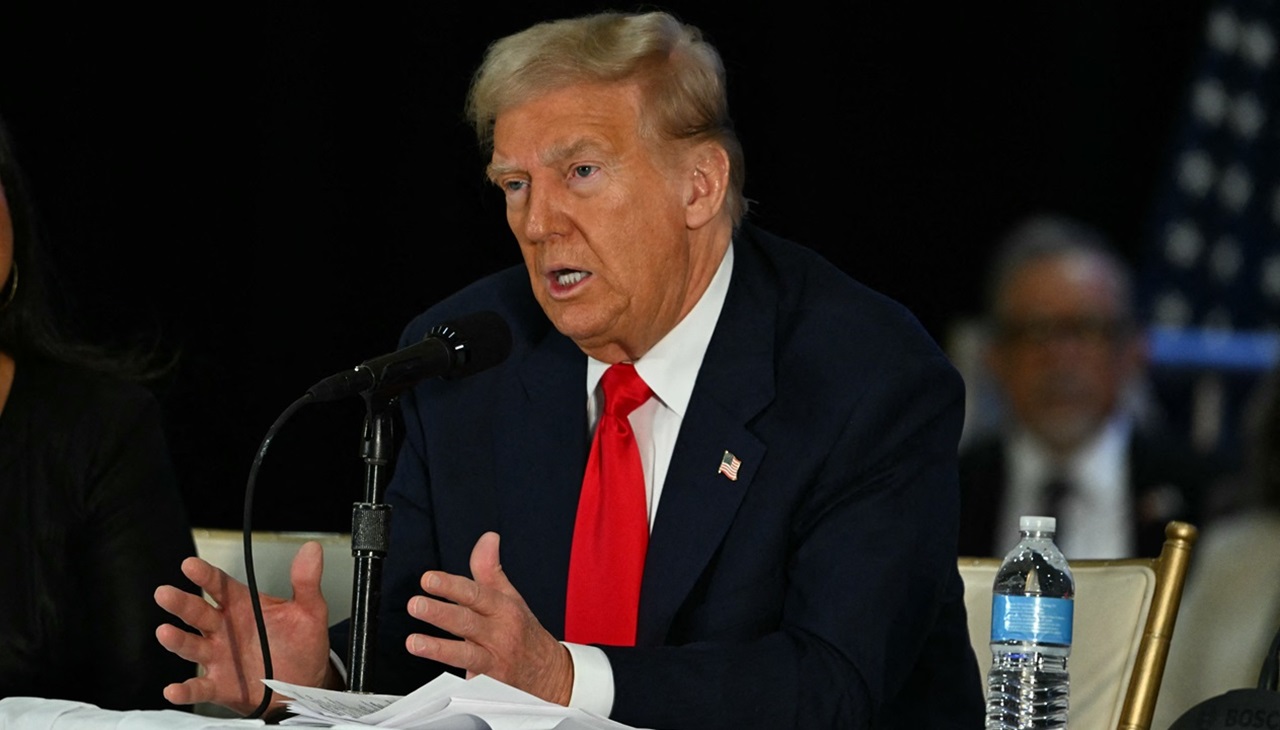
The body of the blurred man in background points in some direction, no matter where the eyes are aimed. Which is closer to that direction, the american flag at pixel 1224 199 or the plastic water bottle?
the plastic water bottle

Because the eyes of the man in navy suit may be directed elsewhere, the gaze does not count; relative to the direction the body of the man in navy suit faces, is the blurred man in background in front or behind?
behind

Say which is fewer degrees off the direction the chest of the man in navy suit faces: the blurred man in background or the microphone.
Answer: the microphone

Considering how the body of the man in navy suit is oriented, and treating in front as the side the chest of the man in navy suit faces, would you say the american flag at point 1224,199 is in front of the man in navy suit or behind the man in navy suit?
behind

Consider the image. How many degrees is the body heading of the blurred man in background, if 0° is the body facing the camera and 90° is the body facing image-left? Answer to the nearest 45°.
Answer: approximately 0°

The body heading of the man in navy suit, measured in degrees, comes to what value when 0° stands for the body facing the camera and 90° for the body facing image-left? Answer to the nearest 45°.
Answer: approximately 45°

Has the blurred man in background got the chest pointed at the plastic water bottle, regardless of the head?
yes
